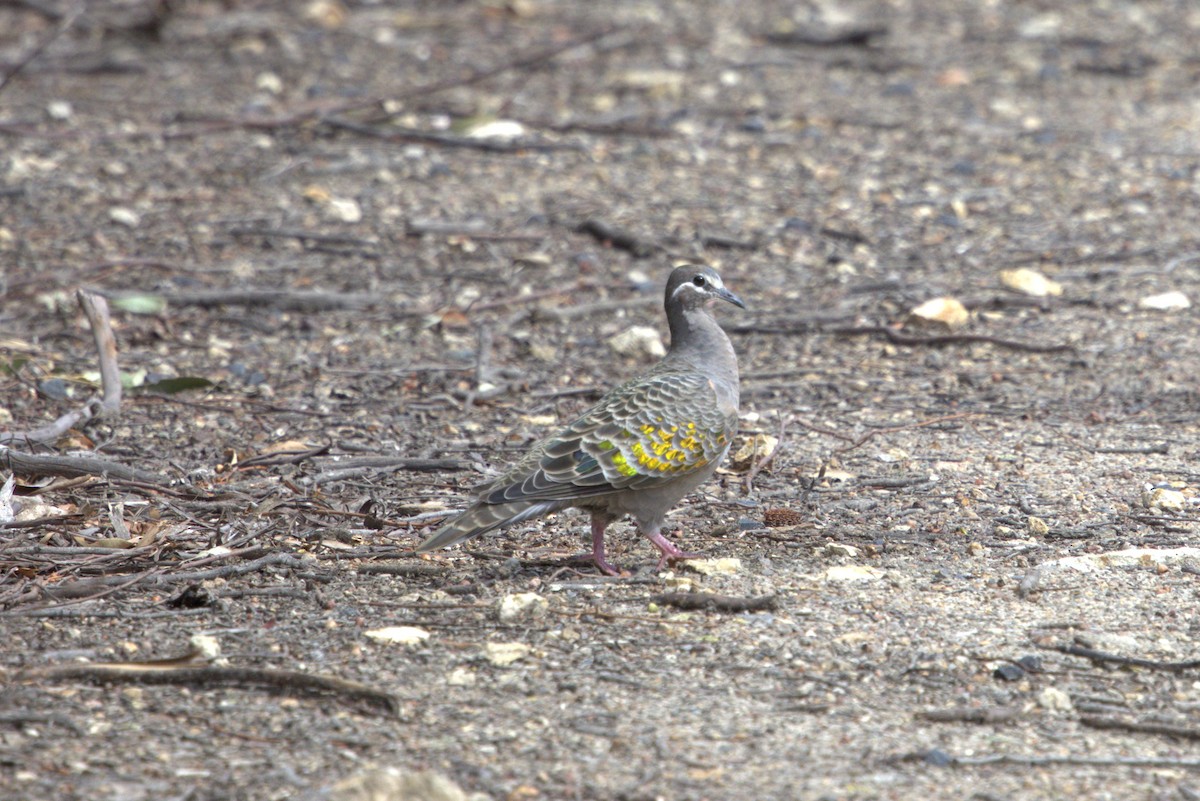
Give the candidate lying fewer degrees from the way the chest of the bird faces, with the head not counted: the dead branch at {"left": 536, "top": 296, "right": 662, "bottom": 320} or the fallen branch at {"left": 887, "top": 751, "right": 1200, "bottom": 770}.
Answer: the fallen branch

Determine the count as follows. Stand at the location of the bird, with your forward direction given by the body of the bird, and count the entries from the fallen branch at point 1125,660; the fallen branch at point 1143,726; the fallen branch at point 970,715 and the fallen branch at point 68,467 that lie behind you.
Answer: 1

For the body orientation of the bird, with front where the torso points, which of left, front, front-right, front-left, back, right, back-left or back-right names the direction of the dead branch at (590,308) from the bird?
left

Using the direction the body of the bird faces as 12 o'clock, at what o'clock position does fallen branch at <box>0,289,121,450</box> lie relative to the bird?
The fallen branch is roughly at 7 o'clock from the bird.

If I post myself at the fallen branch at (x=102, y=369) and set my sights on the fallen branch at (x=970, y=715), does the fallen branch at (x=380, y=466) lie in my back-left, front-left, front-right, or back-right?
front-left

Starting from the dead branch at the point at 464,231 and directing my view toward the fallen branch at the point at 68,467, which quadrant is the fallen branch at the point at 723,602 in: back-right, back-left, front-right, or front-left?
front-left

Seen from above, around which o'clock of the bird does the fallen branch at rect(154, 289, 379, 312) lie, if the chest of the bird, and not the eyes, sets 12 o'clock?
The fallen branch is roughly at 8 o'clock from the bird.

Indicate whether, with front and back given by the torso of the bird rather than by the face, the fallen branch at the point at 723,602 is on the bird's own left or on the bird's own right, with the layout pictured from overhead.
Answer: on the bird's own right

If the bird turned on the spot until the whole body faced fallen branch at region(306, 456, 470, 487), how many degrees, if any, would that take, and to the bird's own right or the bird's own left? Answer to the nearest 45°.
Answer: approximately 135° to the bird's own left

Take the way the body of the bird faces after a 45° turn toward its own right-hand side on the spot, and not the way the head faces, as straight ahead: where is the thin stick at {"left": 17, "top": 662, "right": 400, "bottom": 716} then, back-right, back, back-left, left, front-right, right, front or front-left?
right

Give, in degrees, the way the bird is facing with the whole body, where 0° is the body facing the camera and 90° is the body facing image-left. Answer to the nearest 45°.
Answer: approximately 270°

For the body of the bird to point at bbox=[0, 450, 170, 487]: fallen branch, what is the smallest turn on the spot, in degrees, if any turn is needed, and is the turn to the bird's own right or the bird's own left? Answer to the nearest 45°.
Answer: approximately 180°
